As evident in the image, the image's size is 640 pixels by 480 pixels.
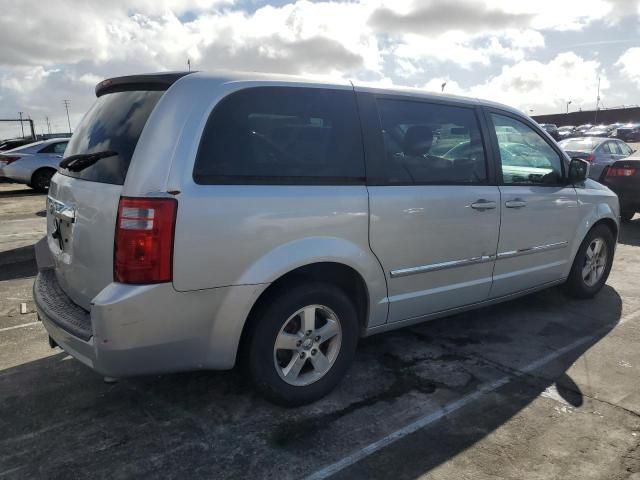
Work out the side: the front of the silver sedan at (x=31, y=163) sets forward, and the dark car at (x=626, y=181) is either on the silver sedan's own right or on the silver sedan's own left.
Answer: on the silver sedan's own right

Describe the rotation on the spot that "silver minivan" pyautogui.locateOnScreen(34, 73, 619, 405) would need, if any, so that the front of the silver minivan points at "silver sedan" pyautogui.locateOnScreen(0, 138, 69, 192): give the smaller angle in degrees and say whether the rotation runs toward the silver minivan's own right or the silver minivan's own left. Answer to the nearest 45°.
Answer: approximately 90° to the silver minivan's own left

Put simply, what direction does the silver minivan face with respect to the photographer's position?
facing away from the viewer and to the right of the viewer

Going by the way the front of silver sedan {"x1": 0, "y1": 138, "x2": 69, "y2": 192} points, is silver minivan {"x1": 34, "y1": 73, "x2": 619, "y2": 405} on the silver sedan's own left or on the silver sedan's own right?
on the silver sedan's own right

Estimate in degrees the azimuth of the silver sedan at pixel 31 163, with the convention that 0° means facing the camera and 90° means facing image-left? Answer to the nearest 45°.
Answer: approximately 225°
